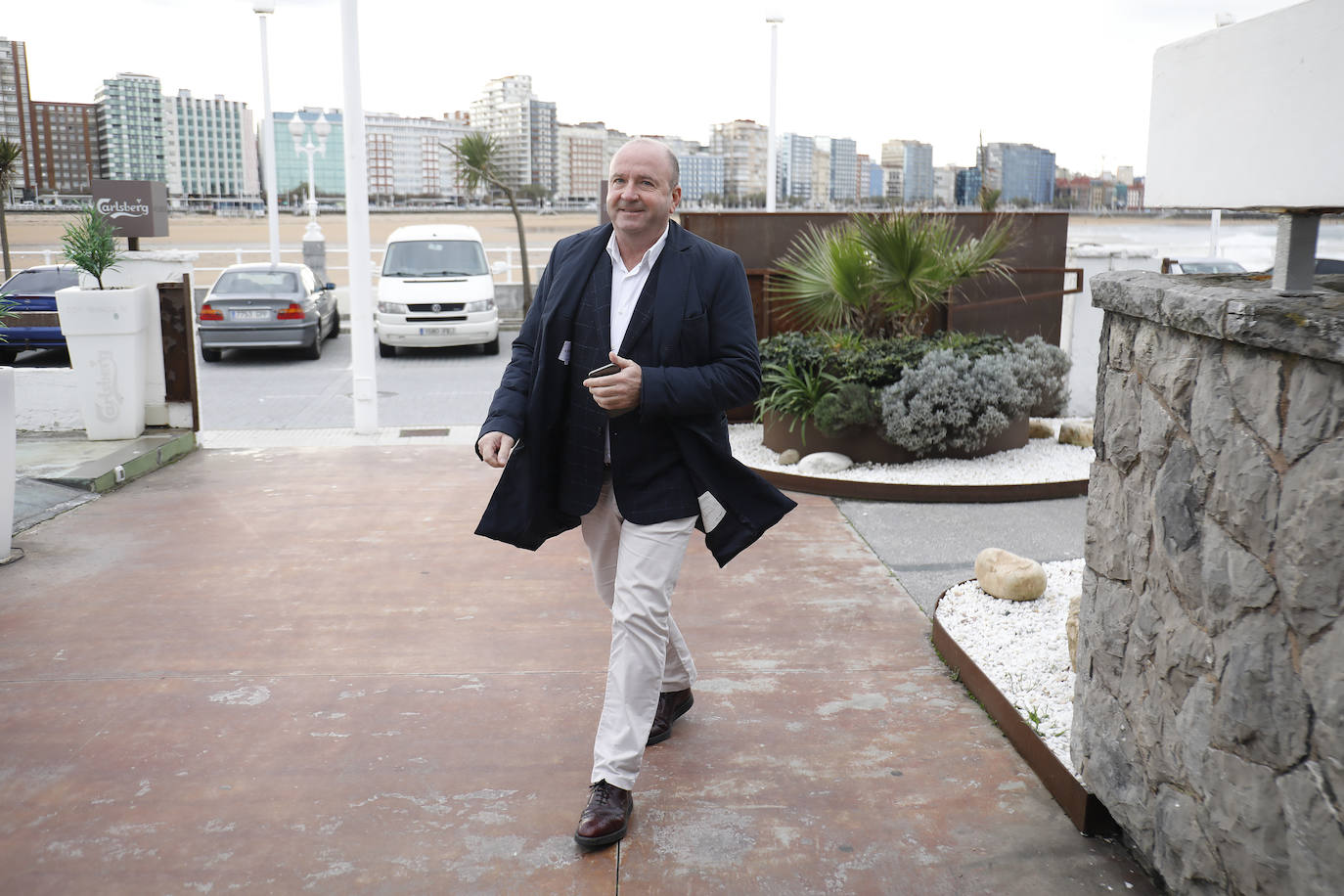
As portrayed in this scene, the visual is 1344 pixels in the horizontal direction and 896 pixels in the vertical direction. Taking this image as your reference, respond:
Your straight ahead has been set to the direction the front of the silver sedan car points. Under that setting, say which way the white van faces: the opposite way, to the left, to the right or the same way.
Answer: the opposite way

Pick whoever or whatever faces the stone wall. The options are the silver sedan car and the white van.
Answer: the white van

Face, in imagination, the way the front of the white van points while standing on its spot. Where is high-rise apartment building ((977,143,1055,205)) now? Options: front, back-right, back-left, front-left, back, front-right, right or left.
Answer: back-left

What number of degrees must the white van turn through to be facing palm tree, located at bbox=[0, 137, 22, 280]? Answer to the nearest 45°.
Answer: approximately 135° to its right

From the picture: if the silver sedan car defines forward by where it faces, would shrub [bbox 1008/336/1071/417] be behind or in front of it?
behind

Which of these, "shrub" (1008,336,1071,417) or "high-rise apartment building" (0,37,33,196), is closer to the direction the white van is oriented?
the shrub

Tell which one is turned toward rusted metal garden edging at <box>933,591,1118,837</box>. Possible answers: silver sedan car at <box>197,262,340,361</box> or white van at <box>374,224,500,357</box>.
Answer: the white van

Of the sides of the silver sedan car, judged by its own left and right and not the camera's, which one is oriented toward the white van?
right

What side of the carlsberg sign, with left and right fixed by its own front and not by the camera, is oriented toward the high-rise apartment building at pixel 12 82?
back

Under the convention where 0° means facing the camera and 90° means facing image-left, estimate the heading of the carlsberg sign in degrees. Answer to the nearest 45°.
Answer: approximately 0°

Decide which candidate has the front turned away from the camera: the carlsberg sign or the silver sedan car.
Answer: the silver sedan car

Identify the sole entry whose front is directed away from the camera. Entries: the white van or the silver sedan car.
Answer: the silver sedan car

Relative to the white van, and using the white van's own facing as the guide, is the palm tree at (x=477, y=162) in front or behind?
behind
